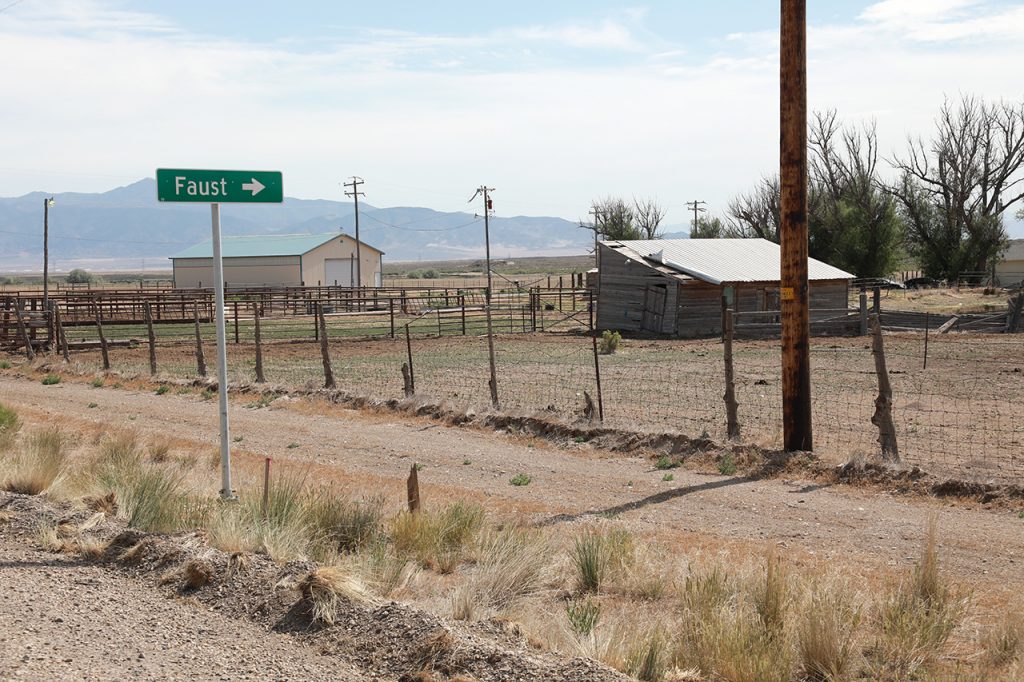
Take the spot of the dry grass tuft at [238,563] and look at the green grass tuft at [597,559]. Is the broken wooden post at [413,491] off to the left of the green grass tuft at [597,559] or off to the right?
left

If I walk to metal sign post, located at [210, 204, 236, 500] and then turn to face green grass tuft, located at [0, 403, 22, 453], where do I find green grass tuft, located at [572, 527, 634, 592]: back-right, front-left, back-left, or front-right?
back-right

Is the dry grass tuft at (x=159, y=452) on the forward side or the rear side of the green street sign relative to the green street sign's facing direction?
on the rear side

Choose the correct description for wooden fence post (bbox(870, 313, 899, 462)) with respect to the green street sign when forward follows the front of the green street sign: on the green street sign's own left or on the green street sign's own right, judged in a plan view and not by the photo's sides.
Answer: on the green street sign's own left

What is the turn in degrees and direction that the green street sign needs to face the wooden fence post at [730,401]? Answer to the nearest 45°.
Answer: approximately 135° to its left

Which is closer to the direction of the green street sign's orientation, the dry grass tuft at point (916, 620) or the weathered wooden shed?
the dry grass tuft

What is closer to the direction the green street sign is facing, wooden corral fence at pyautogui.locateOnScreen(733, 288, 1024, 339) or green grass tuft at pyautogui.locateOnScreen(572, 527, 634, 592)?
the green grass tuft

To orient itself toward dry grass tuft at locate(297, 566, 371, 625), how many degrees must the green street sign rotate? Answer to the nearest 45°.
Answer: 0° — it already faces it

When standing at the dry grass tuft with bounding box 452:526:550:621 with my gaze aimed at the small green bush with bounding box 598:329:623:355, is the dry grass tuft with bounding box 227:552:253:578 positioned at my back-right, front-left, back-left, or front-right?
back-left

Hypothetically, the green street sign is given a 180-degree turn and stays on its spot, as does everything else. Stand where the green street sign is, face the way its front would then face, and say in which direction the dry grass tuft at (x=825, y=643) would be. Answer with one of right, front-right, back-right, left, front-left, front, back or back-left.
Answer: back-right
